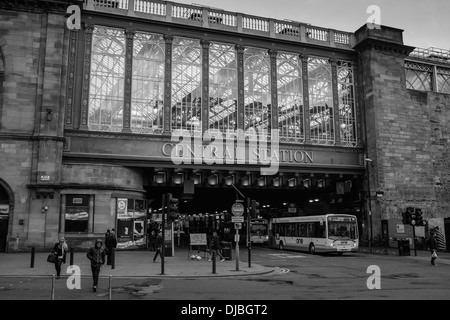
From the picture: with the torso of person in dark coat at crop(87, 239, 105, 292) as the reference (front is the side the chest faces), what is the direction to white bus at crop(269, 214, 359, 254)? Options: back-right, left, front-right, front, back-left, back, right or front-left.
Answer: back-left

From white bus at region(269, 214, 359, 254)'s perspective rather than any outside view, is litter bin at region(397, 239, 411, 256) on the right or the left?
on its left

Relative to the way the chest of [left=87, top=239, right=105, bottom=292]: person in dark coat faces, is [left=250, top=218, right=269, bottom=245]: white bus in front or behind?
behind

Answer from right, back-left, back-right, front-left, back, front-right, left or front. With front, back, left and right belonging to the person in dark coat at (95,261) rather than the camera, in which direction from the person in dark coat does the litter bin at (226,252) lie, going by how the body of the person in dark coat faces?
back-left

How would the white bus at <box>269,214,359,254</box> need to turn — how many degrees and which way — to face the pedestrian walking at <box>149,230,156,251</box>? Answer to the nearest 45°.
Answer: approximately 135° to its right

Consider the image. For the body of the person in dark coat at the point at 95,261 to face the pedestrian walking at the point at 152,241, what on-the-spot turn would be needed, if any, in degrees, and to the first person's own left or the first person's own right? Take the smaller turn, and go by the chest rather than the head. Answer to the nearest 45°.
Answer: approximately 180°

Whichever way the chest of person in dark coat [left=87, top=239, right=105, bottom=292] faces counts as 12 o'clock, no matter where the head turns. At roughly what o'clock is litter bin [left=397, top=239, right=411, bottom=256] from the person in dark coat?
The litter bin is roughly at 8 o'clock from the person in dark coat.

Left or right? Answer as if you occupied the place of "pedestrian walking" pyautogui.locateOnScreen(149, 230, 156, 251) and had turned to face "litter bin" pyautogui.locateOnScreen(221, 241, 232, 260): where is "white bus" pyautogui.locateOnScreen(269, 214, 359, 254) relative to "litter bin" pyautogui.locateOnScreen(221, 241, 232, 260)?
left

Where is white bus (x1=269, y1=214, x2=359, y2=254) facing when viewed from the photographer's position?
facing the viewer and to the right of the viewer
